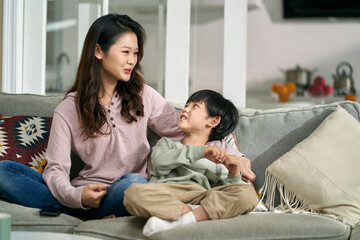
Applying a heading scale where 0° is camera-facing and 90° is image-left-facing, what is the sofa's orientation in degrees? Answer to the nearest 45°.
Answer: approximately 0°

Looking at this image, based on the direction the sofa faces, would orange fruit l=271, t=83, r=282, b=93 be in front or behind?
behind

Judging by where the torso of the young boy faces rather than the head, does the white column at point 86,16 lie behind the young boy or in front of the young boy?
behind

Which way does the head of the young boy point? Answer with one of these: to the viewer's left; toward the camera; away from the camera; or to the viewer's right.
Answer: to the viewer's left

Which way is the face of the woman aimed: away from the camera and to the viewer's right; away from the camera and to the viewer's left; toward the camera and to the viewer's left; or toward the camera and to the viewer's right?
toward the camera and to the viewer's right

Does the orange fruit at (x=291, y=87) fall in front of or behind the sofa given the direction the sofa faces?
behind

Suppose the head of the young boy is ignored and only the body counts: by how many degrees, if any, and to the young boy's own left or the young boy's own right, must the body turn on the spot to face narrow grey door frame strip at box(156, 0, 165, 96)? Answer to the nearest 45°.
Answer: approximately 180°

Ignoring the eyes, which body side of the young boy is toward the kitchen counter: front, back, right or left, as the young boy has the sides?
back

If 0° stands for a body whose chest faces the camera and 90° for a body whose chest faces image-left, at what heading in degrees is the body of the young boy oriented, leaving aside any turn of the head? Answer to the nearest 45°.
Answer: approximately 0°

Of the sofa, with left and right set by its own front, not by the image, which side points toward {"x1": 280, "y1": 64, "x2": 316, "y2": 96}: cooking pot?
back
